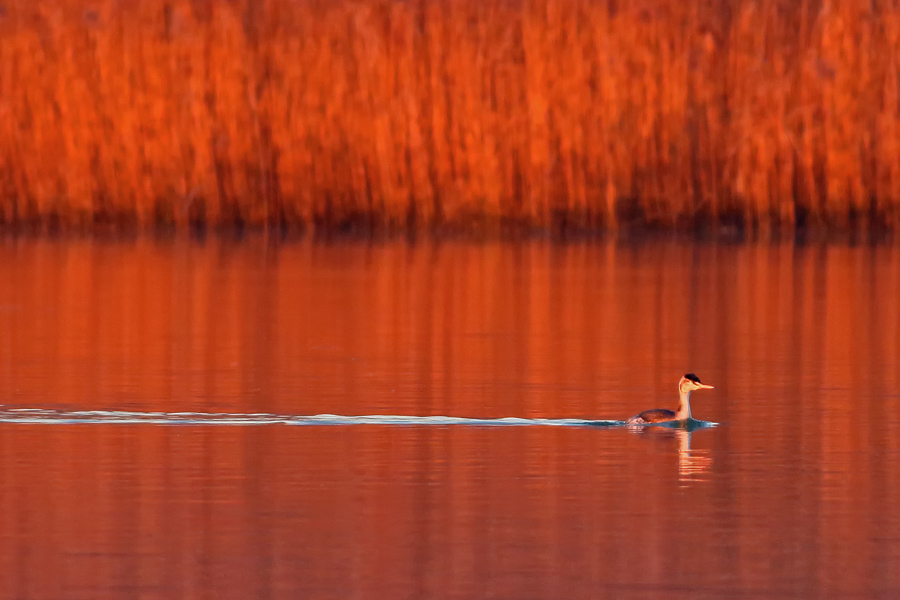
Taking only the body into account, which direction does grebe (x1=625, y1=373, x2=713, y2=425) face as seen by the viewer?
to the viewer's right
